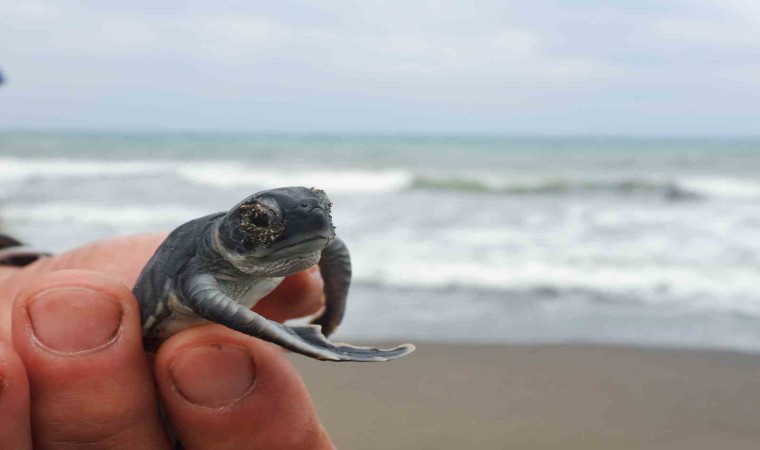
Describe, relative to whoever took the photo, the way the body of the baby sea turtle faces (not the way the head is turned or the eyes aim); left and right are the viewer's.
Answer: facing the viewer and to the right of the viewer
